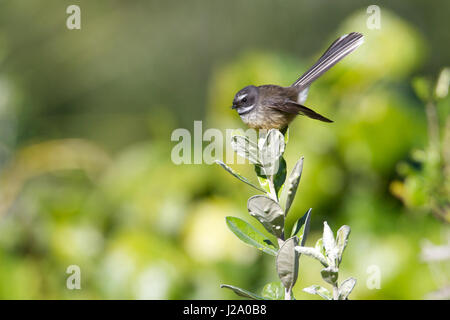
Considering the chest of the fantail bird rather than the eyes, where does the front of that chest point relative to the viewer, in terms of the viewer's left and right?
facing to the left of the viewer
